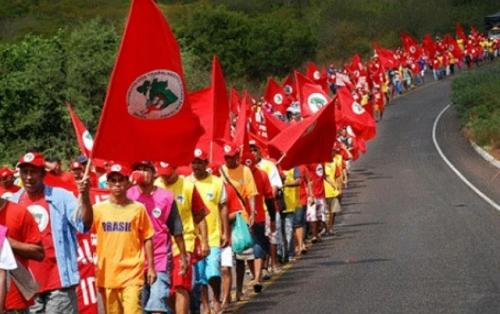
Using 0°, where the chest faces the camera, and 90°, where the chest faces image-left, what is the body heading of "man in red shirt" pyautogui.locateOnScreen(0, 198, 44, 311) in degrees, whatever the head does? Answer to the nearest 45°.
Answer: approximately 45°

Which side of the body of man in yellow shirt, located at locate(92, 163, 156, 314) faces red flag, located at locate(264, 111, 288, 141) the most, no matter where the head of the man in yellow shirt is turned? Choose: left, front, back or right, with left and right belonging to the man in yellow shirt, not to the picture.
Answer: back

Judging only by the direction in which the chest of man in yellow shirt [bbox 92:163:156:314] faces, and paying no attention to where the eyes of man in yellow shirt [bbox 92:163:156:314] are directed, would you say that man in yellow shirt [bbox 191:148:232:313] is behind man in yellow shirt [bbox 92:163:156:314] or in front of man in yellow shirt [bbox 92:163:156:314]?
behind

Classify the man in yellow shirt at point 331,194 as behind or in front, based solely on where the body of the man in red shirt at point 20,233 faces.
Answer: behind
